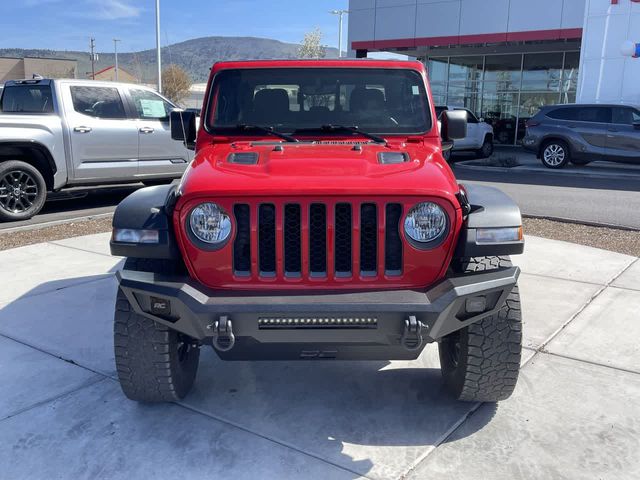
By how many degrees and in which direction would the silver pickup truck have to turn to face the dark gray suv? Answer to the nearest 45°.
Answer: approximately 45° to its right

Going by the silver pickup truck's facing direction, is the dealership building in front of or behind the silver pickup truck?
in front

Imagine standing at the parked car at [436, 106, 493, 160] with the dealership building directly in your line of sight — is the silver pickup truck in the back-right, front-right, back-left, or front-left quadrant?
back-left

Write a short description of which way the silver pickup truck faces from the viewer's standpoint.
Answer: facing away from the viewer and to the right of the viewer

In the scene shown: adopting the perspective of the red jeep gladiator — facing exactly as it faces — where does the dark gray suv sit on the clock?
The dark gray suv is roughly at 7 o'clock from the red jeep gladiator.

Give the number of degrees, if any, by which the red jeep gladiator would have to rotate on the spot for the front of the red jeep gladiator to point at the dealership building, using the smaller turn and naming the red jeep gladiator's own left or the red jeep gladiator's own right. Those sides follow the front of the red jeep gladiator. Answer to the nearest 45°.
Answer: approximately 180°

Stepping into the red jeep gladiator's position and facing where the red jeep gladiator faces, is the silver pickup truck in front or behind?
behind

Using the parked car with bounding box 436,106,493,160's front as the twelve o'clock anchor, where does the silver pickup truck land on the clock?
The silver pickup truck is roughly at 4 o'clock from the parked car.
